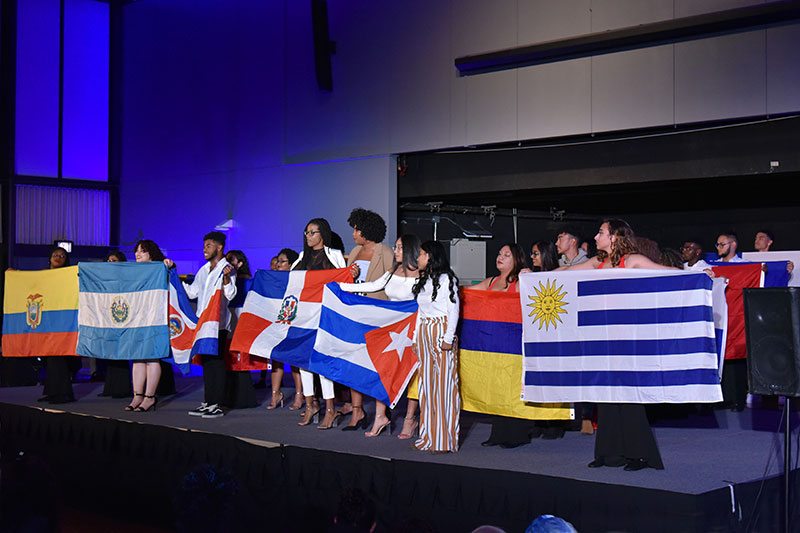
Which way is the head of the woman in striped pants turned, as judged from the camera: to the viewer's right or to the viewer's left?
to the viewer's left

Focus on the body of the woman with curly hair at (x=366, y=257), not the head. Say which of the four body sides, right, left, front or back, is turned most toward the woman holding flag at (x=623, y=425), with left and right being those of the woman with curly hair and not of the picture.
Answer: left

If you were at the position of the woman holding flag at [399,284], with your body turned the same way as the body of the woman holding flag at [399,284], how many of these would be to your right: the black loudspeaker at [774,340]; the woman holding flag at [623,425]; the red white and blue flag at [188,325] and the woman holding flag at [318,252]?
2

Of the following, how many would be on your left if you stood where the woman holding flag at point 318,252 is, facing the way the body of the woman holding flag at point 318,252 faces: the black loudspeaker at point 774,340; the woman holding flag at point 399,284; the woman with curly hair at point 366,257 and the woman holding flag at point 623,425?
4

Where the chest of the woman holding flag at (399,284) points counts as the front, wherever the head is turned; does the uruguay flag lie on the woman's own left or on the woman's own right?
on the woman's own left

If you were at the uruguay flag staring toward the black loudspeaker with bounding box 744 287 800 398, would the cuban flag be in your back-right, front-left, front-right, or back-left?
back-right

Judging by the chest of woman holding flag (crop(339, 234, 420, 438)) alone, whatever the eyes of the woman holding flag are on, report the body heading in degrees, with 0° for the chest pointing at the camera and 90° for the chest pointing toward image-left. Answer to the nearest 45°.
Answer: approximately 45°

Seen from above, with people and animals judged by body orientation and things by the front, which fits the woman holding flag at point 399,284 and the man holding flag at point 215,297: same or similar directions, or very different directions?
same or similar directions

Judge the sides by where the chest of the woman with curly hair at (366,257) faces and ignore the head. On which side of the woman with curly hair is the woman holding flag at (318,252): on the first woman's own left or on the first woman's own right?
on the first woman's own right

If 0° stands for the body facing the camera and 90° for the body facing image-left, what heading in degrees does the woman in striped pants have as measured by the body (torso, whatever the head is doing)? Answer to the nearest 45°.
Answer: approximately 45°

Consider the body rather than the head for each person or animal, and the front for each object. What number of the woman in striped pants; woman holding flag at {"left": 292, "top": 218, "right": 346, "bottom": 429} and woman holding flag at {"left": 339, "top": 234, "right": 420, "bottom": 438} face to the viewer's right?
0

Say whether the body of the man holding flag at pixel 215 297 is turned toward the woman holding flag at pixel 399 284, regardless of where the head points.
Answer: no

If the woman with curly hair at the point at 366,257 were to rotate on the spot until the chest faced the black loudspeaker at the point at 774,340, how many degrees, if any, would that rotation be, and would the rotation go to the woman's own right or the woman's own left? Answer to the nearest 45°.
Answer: approximately 90° to the woman's own left

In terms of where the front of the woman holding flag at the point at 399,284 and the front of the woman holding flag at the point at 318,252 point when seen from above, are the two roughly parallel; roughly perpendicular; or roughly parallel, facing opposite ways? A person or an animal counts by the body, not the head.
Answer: roughly parallel

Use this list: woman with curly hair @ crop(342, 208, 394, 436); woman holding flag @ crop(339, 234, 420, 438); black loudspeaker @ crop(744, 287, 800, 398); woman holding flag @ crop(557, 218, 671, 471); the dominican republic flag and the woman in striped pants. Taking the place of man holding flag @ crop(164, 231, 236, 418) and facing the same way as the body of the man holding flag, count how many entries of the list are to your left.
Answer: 6

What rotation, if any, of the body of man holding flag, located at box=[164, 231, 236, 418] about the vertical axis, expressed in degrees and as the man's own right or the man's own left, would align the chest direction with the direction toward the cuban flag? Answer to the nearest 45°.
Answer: approximately 90° to the man's own left

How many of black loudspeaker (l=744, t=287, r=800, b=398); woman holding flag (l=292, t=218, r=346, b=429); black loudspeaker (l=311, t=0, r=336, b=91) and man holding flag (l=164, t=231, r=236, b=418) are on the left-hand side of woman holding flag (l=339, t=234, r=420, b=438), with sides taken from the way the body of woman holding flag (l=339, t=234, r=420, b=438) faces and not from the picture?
1

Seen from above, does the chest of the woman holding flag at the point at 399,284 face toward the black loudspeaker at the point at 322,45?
no

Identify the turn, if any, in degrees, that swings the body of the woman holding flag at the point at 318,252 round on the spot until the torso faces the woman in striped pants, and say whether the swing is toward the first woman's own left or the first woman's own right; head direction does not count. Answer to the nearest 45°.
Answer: approximately 90° to the first woman's own left

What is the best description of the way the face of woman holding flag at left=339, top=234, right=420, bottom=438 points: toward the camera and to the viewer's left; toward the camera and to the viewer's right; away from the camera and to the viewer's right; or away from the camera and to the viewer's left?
toward the camera and to the viewer's left

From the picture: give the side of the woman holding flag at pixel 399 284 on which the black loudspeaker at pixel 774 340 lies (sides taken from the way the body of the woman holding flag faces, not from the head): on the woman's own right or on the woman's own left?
on the woman's own left

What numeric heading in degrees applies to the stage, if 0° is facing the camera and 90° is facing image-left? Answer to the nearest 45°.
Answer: approximately 45°

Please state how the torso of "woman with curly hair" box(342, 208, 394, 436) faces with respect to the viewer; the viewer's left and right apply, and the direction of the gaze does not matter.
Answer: facing the viewer and to the left of the viewer
